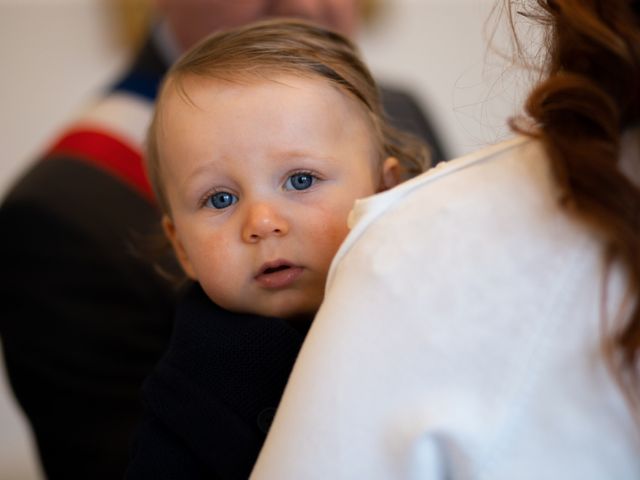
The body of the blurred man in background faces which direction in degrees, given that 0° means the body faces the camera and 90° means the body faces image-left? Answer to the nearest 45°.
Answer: approximately 315°
